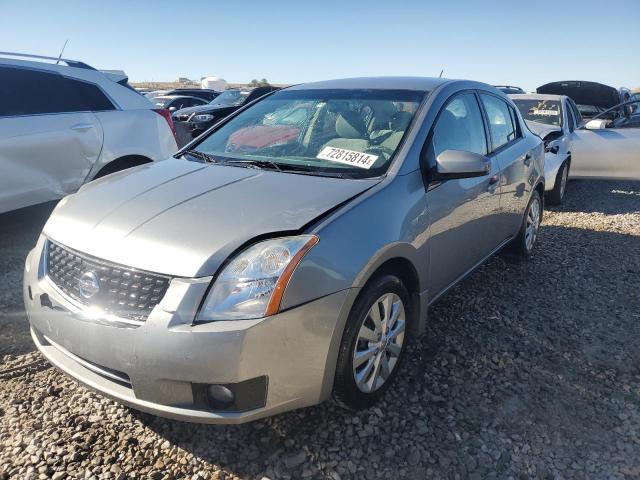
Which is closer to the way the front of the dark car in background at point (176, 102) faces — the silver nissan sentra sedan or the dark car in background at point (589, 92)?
the silver nissan sentra sedan

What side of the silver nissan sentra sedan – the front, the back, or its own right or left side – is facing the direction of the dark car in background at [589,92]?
back

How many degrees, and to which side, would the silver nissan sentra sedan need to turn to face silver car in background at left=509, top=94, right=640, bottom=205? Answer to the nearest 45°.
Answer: approximately 180°

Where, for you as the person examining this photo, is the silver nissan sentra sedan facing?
facing the viewer and to the left of the viewer

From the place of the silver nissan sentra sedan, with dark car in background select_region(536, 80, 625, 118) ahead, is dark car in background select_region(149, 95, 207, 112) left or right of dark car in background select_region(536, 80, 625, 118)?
left

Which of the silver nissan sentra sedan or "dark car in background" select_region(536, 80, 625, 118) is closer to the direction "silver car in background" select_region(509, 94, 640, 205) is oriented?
the silver nissan sentra sedan

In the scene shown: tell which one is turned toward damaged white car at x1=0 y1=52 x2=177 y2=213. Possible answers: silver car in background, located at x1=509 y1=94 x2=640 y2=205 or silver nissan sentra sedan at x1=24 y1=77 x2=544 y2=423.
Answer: the silver car in background

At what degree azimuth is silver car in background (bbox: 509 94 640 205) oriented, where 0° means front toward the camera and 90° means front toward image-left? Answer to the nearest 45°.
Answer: approximately 45°

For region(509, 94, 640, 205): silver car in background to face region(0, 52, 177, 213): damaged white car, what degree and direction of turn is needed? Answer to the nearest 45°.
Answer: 0° — it already faces it

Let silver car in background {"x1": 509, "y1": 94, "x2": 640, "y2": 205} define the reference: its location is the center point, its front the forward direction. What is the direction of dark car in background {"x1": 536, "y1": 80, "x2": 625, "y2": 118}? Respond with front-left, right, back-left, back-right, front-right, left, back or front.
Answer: back-right

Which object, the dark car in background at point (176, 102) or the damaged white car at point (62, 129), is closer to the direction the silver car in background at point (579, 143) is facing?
the damaged white car
